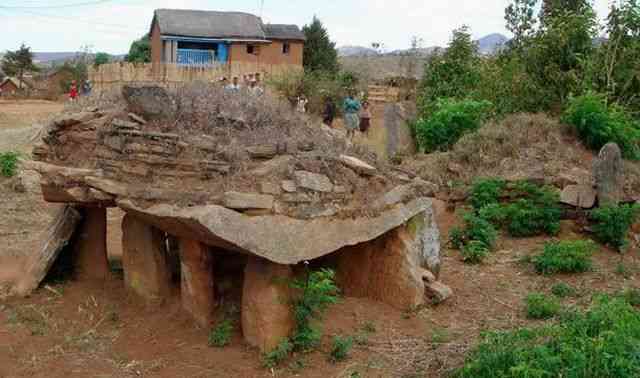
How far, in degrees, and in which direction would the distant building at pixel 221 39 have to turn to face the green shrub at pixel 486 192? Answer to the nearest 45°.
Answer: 0° — it already faces it

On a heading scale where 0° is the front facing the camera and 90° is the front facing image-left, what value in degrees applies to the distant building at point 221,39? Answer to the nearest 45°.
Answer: approximately 0°

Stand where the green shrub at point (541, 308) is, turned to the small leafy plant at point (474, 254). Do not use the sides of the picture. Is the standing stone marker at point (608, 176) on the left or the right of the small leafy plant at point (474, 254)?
right

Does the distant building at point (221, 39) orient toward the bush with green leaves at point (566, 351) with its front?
yes

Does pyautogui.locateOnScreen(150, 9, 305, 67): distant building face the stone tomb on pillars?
yes

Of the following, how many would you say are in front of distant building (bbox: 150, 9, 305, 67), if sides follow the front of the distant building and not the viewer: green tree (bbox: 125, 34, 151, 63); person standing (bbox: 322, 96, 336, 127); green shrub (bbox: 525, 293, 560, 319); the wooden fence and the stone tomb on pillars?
4

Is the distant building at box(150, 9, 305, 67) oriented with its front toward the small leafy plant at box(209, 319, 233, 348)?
yes

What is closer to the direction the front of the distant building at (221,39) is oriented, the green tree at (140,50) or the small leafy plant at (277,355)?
the small leafy plant

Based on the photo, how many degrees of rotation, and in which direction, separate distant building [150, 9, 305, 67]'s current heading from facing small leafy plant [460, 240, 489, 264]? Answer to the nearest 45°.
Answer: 0° — it already faces it

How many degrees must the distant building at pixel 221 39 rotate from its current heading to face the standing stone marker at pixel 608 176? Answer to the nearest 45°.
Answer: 0° — it already faces it
